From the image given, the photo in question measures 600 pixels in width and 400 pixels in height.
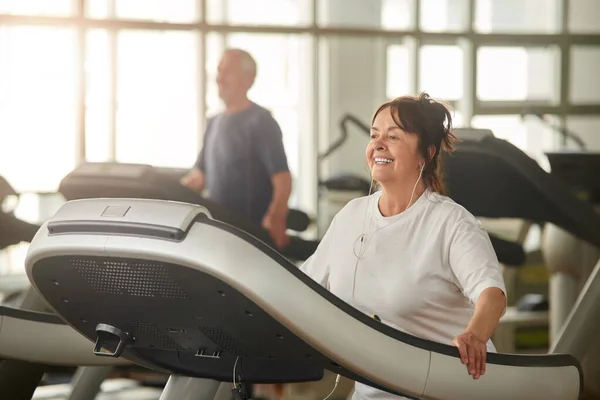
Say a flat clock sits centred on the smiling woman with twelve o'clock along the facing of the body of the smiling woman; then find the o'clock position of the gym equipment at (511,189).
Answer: The gym equipment is roughly at 5 o'clock from the smiling woman.

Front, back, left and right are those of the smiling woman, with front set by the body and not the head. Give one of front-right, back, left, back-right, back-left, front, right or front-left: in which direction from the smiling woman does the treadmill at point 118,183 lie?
right

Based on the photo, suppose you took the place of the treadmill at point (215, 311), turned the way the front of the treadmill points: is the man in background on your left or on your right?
on your right

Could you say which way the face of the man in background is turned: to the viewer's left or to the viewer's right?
to the viewer's left

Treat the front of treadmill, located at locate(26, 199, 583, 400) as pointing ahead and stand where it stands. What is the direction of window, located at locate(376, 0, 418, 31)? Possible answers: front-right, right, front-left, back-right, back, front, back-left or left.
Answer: back-right

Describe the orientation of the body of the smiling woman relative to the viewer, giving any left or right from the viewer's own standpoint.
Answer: facing the viewer and to the left of the viewer
